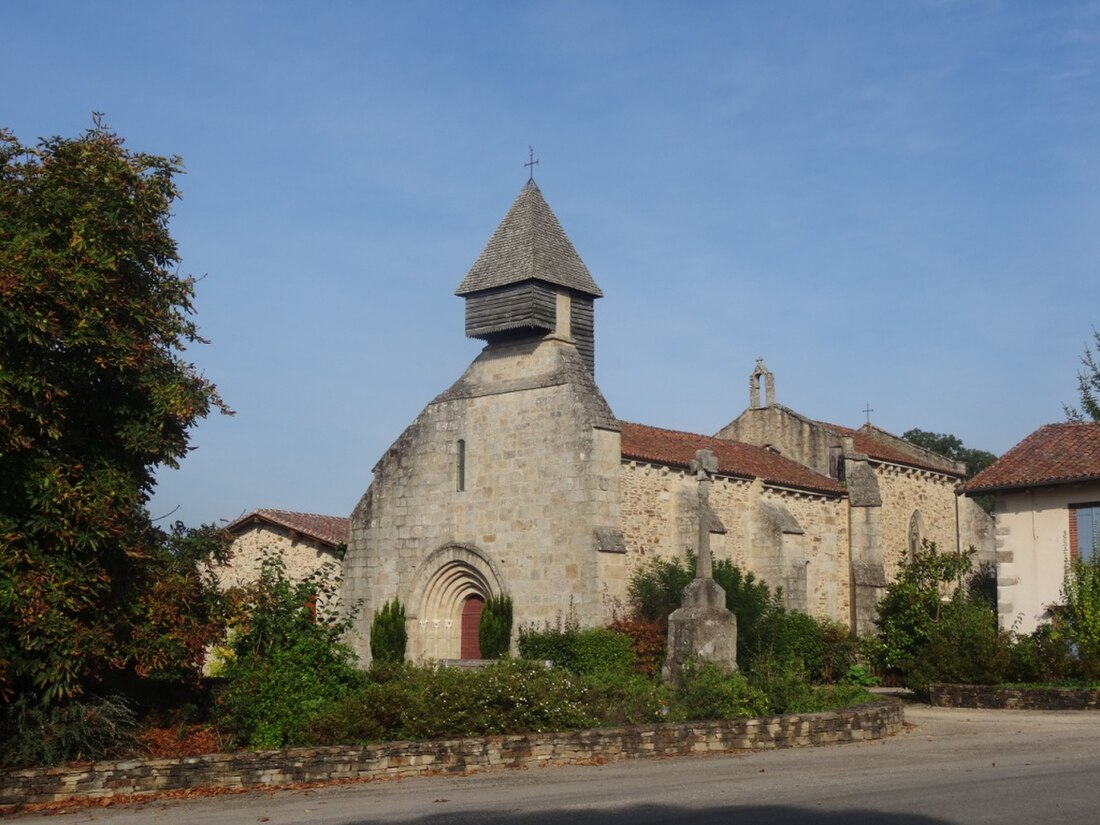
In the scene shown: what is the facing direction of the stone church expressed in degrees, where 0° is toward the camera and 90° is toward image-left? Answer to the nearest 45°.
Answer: approximately 45°

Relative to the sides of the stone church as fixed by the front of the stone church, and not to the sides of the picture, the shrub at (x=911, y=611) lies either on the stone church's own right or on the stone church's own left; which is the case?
on the stone church's own left

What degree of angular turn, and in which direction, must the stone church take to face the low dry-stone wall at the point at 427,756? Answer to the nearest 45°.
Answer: approximately 45° to its left

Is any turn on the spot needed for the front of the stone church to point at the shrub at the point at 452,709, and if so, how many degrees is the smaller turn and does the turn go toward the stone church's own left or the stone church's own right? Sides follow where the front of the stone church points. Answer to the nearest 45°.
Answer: approximately 45° to the stone church's own left

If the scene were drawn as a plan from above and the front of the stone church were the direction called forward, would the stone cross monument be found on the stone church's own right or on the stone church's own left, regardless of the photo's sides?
on the stone church's own left

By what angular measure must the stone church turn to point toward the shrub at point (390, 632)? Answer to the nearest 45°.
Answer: approximately 45° to its right

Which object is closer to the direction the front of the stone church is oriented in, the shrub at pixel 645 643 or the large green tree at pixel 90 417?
the large green tree

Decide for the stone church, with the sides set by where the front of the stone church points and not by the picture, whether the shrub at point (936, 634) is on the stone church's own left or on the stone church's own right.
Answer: on the stone church's own left

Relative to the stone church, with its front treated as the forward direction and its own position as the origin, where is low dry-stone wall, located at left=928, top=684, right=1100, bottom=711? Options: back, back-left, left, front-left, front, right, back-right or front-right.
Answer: left

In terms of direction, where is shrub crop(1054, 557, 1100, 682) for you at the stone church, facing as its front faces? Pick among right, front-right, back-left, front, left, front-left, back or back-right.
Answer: left
